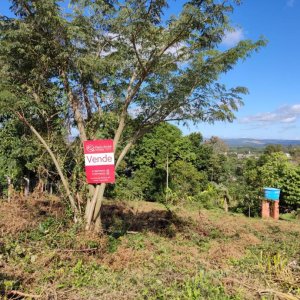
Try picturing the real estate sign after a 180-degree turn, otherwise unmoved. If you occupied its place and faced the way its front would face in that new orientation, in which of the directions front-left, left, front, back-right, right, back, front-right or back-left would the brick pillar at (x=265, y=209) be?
front-right

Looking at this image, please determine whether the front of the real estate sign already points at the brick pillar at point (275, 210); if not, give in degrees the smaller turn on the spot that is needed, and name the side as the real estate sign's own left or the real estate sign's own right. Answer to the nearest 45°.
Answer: approximately 135° to the real estate sign's own left

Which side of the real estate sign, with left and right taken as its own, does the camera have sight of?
front

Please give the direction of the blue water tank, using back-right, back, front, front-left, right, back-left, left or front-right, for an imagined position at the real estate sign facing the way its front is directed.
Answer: back-left
